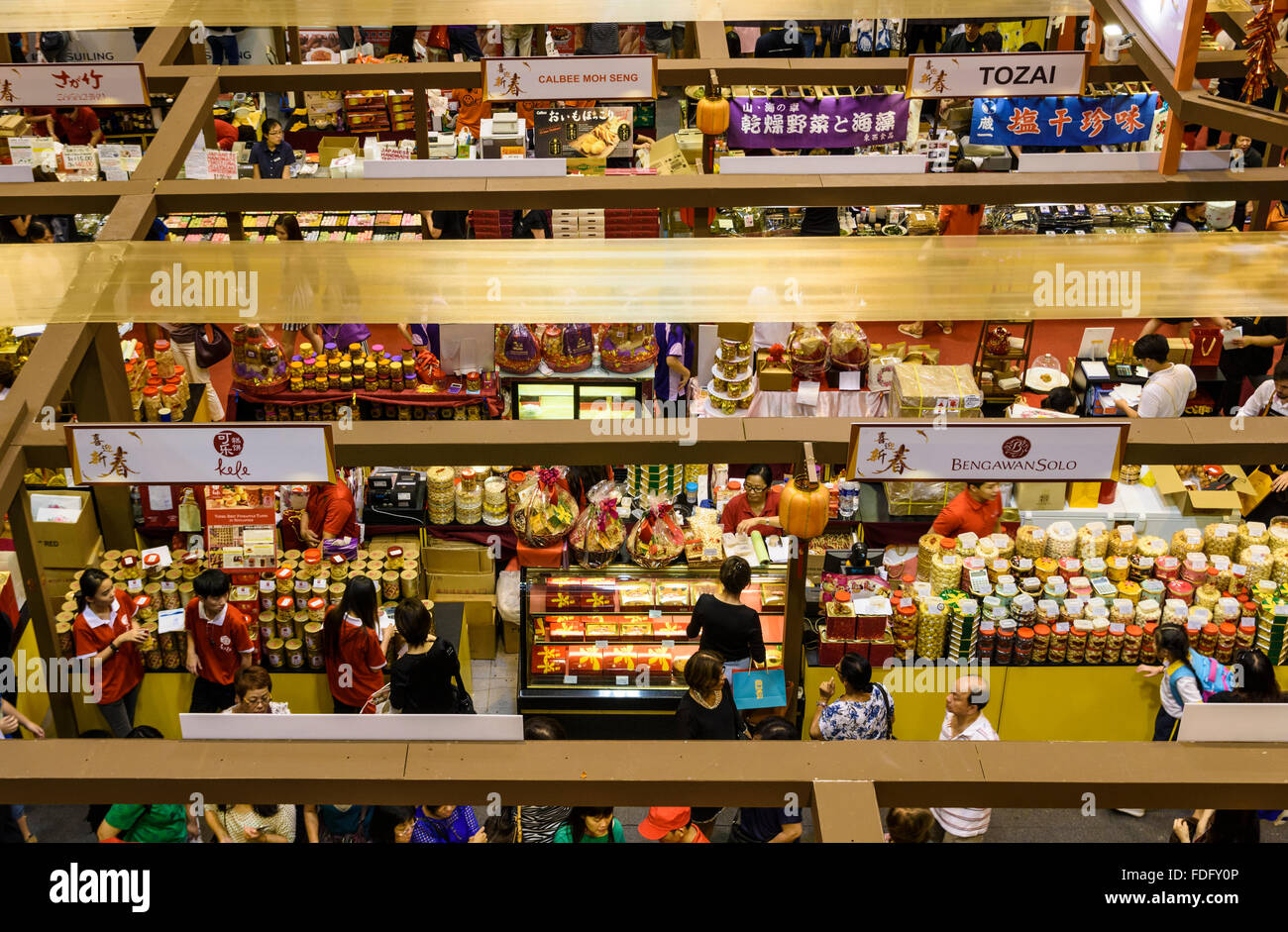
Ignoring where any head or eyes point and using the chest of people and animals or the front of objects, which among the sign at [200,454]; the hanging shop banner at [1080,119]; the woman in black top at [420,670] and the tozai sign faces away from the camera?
the woman in black top

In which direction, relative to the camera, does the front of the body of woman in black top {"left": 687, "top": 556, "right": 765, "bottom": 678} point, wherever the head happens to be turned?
away from the camera

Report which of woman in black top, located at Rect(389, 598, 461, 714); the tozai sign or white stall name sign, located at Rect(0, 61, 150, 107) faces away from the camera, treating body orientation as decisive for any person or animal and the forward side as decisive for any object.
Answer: the woman in black top

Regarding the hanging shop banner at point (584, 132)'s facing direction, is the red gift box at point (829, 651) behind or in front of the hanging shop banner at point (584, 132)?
in front

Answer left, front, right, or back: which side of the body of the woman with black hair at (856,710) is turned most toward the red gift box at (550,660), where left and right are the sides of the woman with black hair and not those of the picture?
left

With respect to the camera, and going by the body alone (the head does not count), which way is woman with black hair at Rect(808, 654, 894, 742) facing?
away from the camera

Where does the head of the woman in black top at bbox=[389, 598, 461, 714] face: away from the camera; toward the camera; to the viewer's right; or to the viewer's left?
away from the camera

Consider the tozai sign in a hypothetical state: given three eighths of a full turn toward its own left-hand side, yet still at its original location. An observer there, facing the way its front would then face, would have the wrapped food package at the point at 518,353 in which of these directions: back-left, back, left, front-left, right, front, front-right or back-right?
back-left

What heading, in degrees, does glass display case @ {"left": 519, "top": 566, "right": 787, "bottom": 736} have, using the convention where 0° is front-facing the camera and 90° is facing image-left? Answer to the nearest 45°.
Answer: approximately 0°

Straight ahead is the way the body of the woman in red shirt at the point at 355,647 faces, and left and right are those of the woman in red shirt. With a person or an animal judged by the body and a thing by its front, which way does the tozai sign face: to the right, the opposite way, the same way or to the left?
the opposite way

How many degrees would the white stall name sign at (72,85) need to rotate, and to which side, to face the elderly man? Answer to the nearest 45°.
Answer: approximately 45° to its left

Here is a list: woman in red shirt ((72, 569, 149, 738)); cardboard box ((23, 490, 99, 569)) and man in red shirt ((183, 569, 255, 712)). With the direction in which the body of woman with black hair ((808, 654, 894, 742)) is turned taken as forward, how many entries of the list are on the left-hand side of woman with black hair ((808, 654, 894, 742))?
3

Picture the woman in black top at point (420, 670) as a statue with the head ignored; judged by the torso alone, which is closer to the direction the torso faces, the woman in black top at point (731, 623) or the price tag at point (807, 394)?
the price tag

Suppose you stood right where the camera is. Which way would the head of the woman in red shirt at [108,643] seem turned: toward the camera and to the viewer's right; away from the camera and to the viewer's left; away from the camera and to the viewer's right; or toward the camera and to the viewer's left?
toward the camera and to the viewer's right
